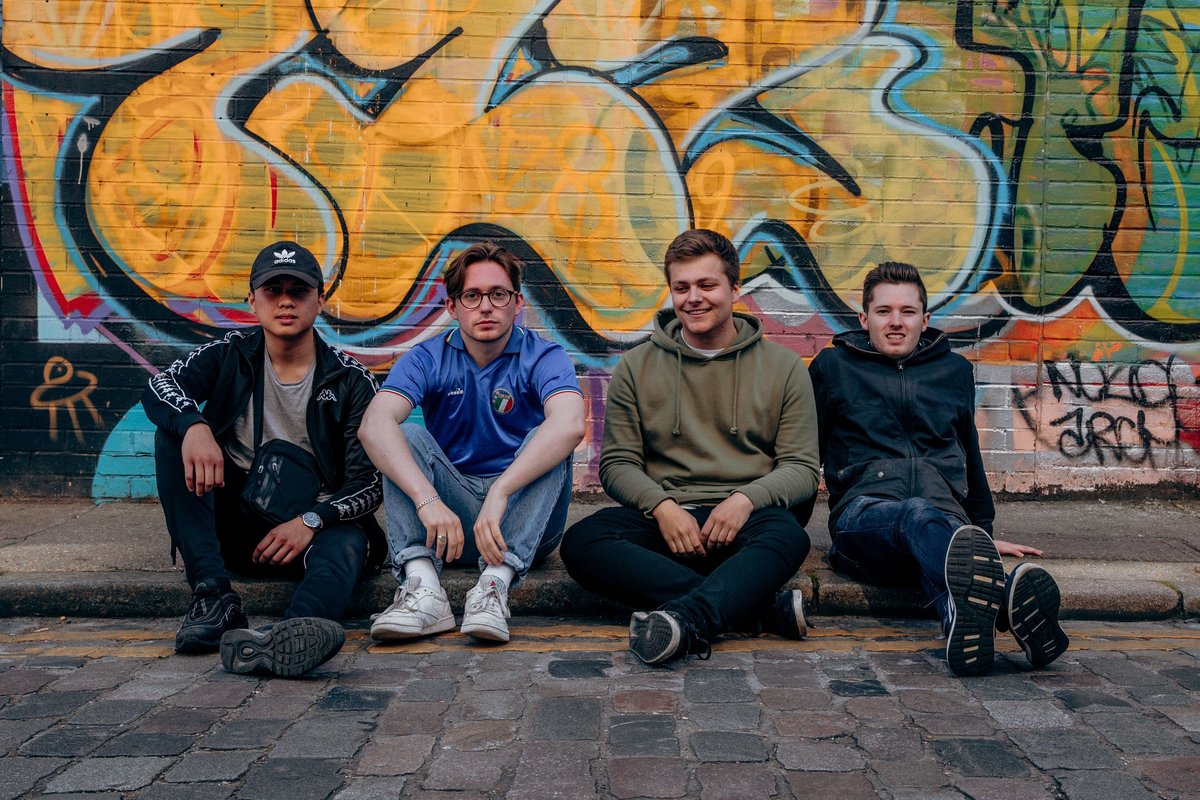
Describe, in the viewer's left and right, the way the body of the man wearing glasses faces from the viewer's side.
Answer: facing the viewer

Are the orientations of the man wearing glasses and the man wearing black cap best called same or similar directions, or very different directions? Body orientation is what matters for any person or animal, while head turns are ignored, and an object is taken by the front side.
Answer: same or similar directions

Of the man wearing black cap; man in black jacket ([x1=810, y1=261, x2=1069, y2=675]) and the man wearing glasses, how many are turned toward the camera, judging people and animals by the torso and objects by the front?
3

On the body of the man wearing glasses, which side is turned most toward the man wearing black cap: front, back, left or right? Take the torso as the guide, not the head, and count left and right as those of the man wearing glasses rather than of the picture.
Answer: right

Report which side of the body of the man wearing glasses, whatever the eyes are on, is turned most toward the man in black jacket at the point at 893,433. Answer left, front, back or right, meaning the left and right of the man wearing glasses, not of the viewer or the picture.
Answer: left

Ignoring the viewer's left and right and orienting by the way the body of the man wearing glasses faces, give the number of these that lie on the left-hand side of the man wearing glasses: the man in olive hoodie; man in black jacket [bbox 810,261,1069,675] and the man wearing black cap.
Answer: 2

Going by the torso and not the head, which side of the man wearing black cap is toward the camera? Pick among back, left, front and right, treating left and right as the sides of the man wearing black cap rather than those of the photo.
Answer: front

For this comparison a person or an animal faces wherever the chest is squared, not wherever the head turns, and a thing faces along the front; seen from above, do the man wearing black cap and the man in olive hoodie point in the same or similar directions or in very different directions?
same or similar directions

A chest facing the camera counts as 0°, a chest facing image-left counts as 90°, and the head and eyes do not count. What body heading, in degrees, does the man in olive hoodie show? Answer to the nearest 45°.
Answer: approximately 0°

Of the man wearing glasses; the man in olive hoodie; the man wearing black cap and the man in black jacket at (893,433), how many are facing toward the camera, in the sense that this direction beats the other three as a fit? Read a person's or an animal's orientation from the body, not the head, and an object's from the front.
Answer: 4

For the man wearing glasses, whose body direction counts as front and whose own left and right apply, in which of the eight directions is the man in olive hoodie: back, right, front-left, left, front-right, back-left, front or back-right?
left

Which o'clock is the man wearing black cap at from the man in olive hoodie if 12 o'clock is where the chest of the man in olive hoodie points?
The man wearing black cap is roughly at 3 o'clock from the man in olive hoodie.

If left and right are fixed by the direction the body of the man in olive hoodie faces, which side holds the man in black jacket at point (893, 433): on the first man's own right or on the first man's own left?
on the first man's own left

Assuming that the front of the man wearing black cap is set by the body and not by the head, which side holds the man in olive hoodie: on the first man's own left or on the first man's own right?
on the first man's own left
